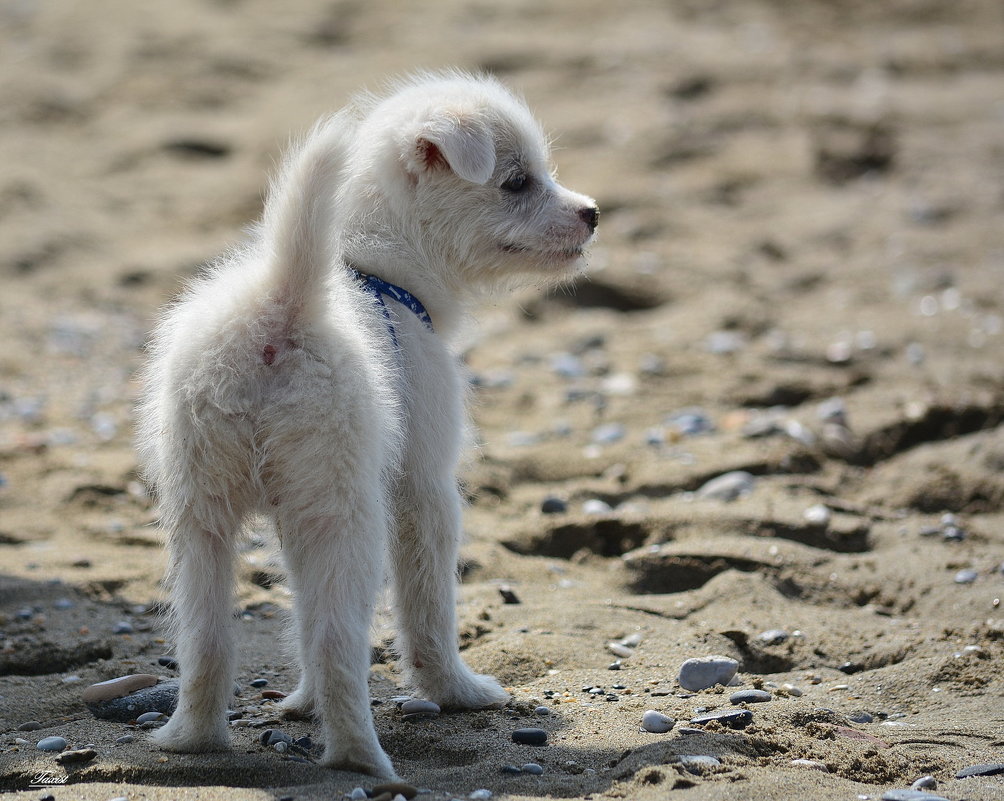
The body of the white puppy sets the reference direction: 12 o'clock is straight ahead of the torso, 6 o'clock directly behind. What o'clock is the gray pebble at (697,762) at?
The gray pebble is roughly at 2 o'clock from the white puppy.

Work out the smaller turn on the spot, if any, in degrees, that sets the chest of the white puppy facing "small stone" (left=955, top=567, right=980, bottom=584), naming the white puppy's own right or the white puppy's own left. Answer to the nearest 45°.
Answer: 0° — it already faces it

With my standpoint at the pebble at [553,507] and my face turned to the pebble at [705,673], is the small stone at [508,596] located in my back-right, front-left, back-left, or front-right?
front-right

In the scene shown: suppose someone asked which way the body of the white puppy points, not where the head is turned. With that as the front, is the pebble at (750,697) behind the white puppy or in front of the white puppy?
in front

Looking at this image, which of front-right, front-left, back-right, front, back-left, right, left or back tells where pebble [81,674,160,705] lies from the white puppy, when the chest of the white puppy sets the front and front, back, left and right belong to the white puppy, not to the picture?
left

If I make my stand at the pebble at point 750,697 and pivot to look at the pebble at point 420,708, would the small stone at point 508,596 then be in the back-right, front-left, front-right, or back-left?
front-right

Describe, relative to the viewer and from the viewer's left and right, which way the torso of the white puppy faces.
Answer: facing away from the viewer and to the right of the viewer

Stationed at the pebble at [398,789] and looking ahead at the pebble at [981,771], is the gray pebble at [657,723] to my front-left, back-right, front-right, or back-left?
front-left

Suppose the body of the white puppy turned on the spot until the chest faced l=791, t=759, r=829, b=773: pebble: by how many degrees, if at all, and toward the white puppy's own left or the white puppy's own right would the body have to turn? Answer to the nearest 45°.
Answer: approximately 45° to the white puppy's own right

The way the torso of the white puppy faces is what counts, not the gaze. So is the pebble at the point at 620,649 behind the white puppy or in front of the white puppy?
in front

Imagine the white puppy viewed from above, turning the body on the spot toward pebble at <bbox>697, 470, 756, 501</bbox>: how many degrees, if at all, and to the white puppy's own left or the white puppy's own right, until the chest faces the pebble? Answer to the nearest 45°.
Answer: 0° — it already faces it

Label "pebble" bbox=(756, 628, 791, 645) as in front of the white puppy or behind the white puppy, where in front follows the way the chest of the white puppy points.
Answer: in front

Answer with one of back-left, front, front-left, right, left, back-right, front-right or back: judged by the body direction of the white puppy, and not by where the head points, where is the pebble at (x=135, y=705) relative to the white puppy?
left

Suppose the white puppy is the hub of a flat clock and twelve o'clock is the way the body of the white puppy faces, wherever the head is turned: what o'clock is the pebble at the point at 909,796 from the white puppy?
The pebble is roughly at 2 o'clock from the white puppy.

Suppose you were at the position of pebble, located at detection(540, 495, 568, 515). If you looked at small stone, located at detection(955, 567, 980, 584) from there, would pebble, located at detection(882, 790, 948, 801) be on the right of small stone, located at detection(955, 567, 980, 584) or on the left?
right
